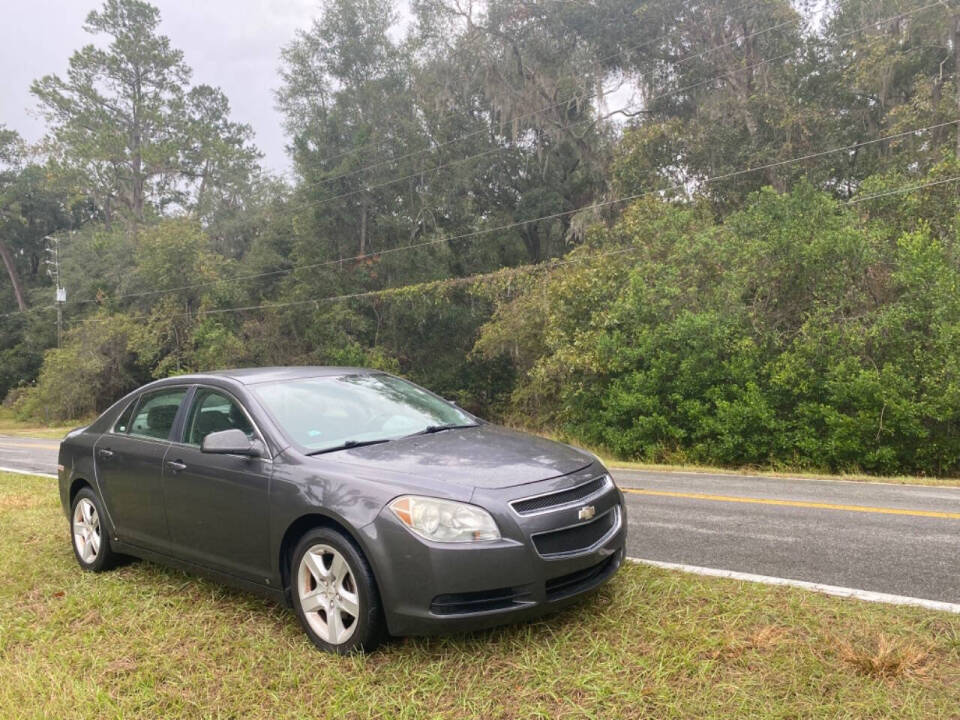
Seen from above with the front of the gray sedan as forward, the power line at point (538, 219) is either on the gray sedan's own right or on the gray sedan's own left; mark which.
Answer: on the gray sedan's own left

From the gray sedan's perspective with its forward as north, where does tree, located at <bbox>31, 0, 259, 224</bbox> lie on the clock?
The tree is roughly at 7 o'clock from the gray sedan.

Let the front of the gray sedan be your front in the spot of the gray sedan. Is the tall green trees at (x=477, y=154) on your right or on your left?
on your left

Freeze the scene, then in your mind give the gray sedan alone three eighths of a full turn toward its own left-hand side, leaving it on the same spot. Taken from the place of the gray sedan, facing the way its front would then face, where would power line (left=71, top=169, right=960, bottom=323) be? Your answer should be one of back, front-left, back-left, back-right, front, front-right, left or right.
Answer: front
